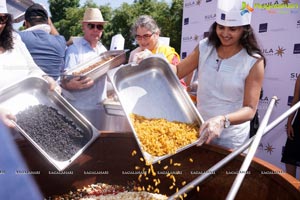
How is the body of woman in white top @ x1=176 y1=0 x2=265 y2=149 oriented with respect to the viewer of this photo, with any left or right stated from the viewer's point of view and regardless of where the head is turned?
facing the viewer and to the left of the viewer

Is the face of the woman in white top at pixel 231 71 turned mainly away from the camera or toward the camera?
toward the camera

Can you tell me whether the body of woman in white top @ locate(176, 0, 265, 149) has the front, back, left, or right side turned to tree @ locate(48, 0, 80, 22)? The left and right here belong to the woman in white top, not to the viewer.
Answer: right

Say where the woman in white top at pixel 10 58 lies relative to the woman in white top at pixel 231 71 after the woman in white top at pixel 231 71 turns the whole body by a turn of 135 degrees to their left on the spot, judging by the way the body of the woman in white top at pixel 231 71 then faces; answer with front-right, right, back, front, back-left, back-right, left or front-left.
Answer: back
